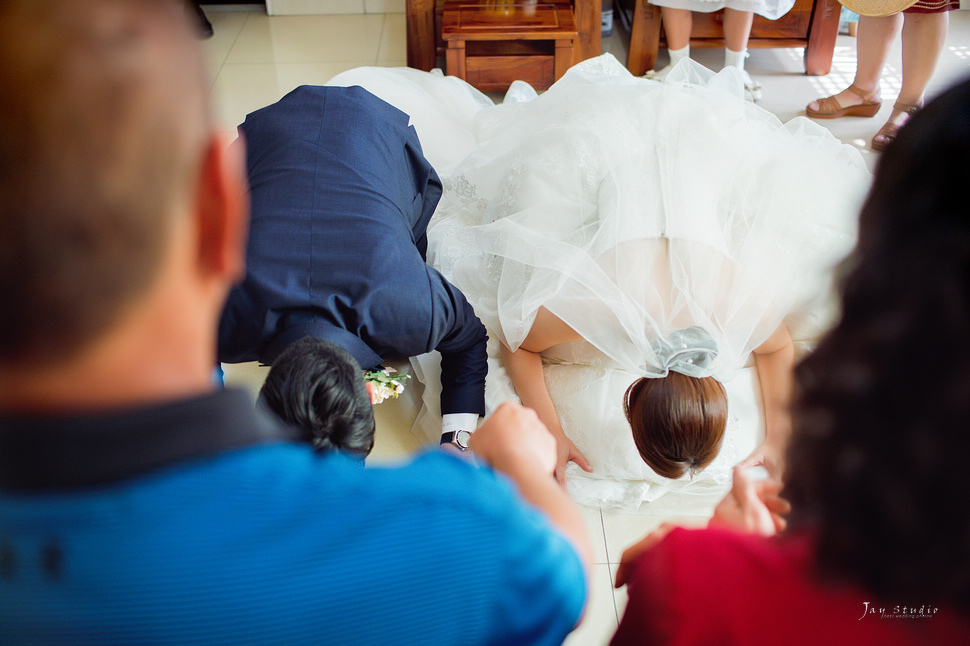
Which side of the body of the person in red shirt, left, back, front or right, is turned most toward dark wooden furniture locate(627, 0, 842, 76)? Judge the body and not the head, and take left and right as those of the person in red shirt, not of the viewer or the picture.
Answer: front

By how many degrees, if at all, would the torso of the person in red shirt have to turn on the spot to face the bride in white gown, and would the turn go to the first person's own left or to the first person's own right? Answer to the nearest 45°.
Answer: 0° — they already face them

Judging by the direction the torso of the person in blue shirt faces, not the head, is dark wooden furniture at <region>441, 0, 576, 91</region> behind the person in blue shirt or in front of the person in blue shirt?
in front

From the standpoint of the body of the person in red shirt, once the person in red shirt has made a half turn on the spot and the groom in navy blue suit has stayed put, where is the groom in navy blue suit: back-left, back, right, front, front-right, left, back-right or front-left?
back-right

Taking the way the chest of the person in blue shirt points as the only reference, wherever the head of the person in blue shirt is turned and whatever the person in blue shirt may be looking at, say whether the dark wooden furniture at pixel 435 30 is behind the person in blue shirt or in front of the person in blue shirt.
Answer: in front

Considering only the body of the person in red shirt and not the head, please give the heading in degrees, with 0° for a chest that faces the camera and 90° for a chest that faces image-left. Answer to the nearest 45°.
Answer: approximately 180°

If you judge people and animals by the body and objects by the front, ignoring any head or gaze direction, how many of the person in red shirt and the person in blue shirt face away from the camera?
2

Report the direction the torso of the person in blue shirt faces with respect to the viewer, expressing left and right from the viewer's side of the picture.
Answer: facing away from the viewer

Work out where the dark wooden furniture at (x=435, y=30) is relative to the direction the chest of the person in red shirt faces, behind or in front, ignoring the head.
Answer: in front
